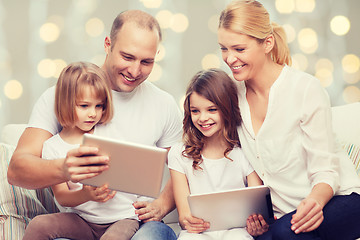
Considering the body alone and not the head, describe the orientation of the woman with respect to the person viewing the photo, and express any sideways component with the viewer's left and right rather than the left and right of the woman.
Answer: facing the viewer and to the left of the viewer

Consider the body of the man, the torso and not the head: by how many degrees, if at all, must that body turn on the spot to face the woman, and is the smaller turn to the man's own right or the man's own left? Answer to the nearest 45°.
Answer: approximately 90° to the man's own left

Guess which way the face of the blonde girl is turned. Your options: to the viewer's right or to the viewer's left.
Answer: to the viewer's right

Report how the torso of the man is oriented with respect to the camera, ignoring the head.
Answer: toward the camera

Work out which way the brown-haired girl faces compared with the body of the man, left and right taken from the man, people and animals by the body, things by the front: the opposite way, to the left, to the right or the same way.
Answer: the same way

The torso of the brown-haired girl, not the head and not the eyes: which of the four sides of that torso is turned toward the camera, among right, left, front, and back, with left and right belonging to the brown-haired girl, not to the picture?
front

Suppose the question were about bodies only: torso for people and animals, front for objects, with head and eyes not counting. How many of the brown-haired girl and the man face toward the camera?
2

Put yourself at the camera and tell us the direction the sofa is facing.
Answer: facing the viewer

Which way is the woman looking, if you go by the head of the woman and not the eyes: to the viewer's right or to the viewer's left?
to the viewer's left

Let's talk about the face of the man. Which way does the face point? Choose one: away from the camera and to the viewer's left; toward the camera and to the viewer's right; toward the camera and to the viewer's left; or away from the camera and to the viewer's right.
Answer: toward the camera and to the viewer's right
